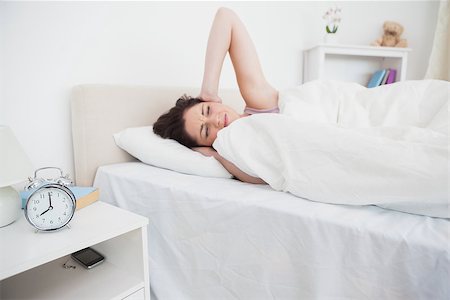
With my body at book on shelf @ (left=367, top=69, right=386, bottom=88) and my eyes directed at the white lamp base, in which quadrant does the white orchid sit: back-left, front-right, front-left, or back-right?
front-right

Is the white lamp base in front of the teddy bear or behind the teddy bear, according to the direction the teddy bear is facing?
in front

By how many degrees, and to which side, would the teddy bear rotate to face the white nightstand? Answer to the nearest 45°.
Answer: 0° — it already faces it

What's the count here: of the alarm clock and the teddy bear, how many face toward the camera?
2

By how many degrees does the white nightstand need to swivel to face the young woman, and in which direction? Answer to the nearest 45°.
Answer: approximately 90° to its left

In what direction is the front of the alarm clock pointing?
toward the camera

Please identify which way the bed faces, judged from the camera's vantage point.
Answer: facing the viewer and to the right of the viewer

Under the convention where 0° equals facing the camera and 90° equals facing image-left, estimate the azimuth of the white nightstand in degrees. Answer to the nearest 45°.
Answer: approximately 315°

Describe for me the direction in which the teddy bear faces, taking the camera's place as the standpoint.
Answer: facing the viewer

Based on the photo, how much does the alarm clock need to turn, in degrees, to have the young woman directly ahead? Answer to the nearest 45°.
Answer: approximately 135° to its left

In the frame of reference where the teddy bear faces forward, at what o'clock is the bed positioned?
The bed is roughly at 12 o'clock from the teddy bear.

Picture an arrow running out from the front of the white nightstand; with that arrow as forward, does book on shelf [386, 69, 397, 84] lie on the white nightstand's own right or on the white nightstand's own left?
on the white nightstand's own left
